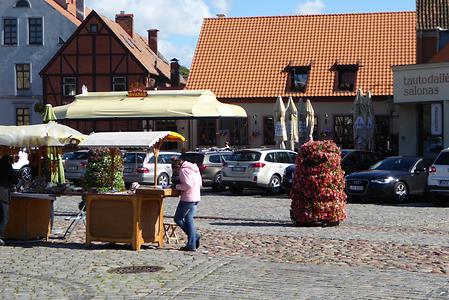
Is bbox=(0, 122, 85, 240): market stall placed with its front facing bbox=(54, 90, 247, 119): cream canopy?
no

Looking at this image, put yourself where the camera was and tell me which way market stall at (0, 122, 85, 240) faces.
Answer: facing the viewer

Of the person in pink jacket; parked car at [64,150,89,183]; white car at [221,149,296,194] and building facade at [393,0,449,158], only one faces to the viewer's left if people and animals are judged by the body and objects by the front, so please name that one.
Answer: the person in pink jacket

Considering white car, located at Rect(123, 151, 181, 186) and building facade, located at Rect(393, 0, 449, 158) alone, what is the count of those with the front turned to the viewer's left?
0

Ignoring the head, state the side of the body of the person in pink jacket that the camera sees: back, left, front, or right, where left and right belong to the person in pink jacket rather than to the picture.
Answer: left

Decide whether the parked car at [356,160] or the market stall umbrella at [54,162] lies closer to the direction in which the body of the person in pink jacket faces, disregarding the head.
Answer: the market stall umbrella

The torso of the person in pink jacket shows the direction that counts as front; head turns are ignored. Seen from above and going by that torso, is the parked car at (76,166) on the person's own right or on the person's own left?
on the person's own right

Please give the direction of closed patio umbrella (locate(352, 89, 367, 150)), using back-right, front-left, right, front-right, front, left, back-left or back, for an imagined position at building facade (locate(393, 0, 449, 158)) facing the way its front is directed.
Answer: back-right

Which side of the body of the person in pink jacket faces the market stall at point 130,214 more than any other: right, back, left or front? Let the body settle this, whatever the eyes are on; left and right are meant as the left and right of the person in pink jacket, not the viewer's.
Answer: front

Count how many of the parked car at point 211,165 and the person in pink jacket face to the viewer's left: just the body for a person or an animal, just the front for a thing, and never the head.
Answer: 1
